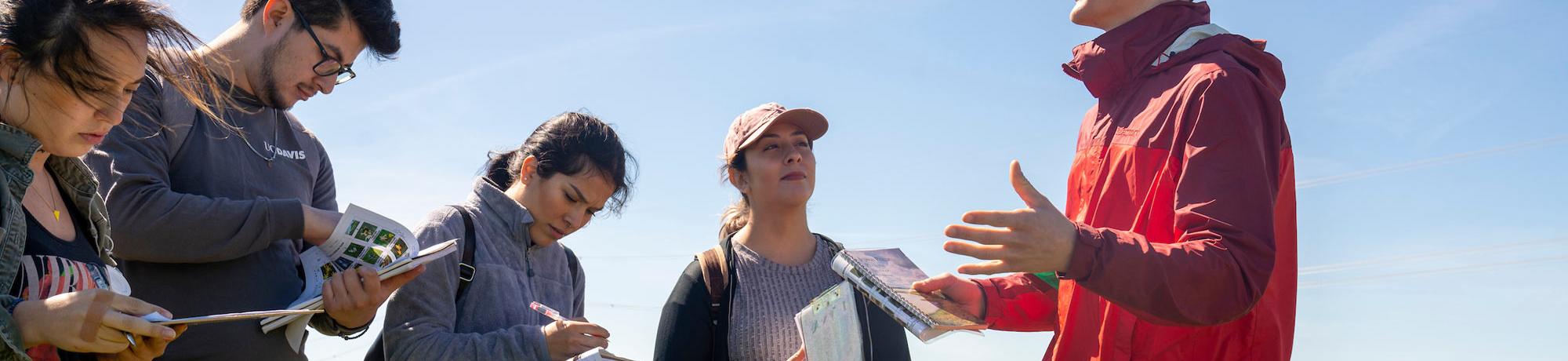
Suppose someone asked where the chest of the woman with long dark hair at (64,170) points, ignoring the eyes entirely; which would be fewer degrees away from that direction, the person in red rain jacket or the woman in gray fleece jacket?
the person in red rain jacket

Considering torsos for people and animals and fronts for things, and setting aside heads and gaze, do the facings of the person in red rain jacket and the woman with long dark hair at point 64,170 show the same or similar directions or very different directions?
very different directions

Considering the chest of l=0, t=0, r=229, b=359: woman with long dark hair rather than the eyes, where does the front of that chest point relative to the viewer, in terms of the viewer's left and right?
facing the viewer and to the right of the viewer

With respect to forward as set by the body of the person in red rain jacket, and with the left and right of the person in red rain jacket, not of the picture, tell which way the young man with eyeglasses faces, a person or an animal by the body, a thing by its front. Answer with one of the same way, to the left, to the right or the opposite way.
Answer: the opposite way

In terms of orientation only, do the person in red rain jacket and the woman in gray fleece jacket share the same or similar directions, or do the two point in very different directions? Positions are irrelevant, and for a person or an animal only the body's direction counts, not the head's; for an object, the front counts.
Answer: very different directions

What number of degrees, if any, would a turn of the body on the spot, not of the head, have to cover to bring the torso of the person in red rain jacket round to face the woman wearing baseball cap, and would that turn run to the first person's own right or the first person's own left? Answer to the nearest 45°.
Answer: approximately 45° to the first person's own right

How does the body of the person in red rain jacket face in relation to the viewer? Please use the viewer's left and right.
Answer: facing to the left of the viewer

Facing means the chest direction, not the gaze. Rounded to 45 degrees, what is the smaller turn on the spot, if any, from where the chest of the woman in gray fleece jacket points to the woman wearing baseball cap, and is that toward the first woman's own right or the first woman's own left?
approximately 45° to the first woman's own left

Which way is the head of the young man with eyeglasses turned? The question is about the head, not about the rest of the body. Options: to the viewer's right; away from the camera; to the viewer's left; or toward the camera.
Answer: to the viewer's right

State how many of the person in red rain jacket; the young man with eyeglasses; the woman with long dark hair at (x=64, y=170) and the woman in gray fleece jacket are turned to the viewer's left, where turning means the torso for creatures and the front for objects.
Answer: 1

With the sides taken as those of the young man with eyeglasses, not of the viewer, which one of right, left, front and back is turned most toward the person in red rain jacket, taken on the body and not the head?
front
